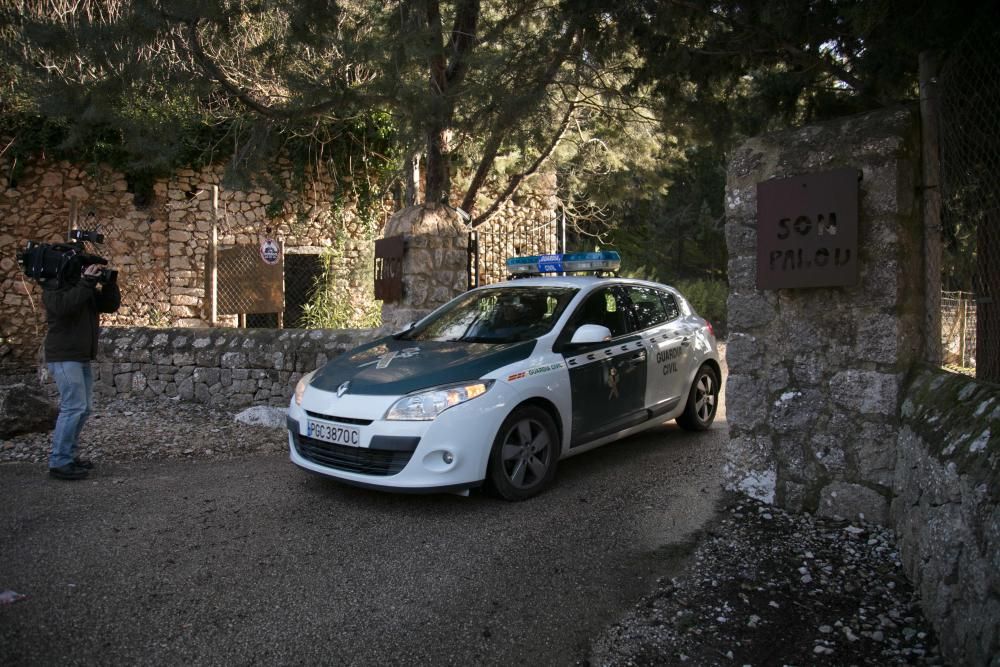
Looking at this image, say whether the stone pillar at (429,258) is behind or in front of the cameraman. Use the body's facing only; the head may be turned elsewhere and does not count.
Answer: in front

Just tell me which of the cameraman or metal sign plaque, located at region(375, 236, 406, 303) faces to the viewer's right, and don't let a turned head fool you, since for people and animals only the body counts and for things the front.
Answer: the cameraman

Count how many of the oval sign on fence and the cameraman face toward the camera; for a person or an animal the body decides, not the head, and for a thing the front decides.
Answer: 1

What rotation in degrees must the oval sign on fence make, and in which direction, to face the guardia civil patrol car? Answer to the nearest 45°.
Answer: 0° — it already faces it

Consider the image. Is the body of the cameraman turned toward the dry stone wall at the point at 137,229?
no

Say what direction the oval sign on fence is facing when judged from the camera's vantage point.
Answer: facing the viewer

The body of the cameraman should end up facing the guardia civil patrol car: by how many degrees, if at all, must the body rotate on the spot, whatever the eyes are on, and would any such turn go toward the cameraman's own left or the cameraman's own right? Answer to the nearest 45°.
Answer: approximately 45° to the cameraman's own right

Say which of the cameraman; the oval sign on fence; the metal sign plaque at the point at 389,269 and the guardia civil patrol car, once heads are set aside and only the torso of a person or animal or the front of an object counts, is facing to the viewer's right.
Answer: the cameraman

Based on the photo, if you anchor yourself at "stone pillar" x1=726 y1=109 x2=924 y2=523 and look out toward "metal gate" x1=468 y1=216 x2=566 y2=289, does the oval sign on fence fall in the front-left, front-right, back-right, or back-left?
front-left

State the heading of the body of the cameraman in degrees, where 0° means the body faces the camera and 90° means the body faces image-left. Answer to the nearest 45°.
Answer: approximately 270°

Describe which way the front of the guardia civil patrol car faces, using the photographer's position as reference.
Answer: facing the viewer and to the left of the viewer

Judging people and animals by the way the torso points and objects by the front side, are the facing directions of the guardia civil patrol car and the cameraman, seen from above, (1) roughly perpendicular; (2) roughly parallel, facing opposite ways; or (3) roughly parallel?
roughly parallel, facing opposite ways

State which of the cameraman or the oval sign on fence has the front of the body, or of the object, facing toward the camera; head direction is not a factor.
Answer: the oval sign on fence

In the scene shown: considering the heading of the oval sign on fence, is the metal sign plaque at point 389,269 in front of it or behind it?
in front
